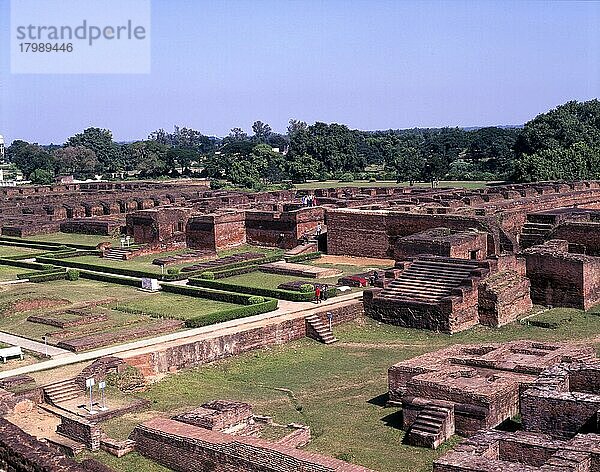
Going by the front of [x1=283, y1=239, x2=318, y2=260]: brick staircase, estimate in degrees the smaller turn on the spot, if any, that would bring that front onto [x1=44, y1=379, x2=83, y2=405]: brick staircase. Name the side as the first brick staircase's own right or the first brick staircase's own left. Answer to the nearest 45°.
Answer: approximately 45° to the first brick staircase's own left

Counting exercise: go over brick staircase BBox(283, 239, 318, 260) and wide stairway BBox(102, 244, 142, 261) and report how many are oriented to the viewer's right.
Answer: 0

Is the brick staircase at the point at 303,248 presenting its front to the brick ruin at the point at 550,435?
no

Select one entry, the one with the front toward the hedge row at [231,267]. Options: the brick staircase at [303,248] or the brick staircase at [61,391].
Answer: the brick staircase at [303,248]

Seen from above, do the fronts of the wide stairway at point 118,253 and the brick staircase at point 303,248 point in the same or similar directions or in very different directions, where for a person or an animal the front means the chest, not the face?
same or similar directions

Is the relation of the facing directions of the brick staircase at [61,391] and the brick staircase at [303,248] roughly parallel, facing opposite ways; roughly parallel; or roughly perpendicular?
roughly perpendicular

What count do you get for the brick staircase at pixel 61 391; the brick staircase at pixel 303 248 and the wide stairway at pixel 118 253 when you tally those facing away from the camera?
0

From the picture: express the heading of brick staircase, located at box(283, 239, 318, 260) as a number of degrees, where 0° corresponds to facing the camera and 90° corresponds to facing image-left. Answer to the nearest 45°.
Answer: approximately 45°

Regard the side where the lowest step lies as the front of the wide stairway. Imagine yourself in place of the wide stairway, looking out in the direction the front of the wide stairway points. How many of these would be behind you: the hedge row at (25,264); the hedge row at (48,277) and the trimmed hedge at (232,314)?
0

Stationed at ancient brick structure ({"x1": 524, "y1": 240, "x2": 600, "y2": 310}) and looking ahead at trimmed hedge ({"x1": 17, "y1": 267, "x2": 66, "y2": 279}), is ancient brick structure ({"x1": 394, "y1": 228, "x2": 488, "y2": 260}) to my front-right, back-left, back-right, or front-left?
front-right

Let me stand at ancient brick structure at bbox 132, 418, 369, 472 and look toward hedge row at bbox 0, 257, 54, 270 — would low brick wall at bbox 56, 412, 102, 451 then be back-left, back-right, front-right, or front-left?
front-left

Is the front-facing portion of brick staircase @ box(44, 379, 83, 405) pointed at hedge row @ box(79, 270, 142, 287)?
no
